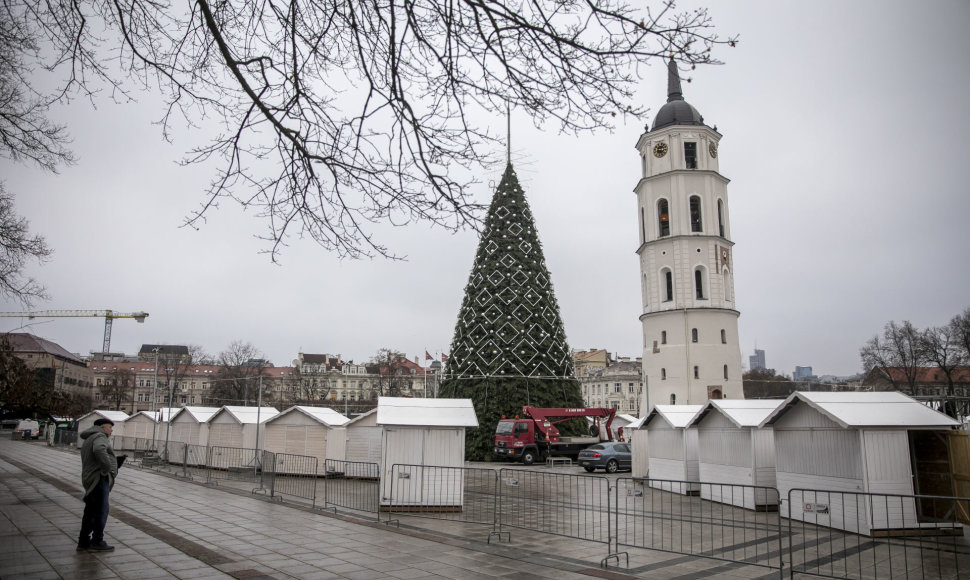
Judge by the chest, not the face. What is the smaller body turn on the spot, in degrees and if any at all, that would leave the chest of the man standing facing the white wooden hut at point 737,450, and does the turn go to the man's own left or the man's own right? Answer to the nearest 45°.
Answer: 0° — they already face it

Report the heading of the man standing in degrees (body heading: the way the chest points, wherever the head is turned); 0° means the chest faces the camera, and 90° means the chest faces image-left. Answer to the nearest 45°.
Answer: approximately 270°

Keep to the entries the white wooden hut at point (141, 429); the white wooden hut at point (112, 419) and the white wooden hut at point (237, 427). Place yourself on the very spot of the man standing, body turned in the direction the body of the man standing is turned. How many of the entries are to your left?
3

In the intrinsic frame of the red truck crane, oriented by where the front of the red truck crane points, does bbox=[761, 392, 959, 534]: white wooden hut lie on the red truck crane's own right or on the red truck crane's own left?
on the red truck crane's own left

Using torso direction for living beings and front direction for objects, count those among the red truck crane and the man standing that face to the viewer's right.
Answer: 1

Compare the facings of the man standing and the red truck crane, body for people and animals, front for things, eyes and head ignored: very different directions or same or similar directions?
very different directions

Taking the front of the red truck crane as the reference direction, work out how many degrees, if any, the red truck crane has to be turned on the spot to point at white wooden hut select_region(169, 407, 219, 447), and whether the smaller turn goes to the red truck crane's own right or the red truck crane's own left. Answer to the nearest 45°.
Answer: approximately 45° to the red truck crane's own right

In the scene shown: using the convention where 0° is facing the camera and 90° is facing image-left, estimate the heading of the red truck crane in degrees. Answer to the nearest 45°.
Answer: approximately 45°

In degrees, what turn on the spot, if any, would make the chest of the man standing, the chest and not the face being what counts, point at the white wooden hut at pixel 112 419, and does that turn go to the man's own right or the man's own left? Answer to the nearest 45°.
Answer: approximately 90° to the man's own left
